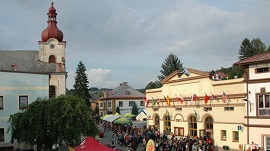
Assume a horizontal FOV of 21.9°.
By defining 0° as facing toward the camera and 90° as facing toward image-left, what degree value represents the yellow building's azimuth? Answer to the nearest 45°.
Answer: approximately 45°

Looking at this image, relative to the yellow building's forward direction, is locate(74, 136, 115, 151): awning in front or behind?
in front

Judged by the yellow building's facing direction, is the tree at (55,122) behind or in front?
in front
